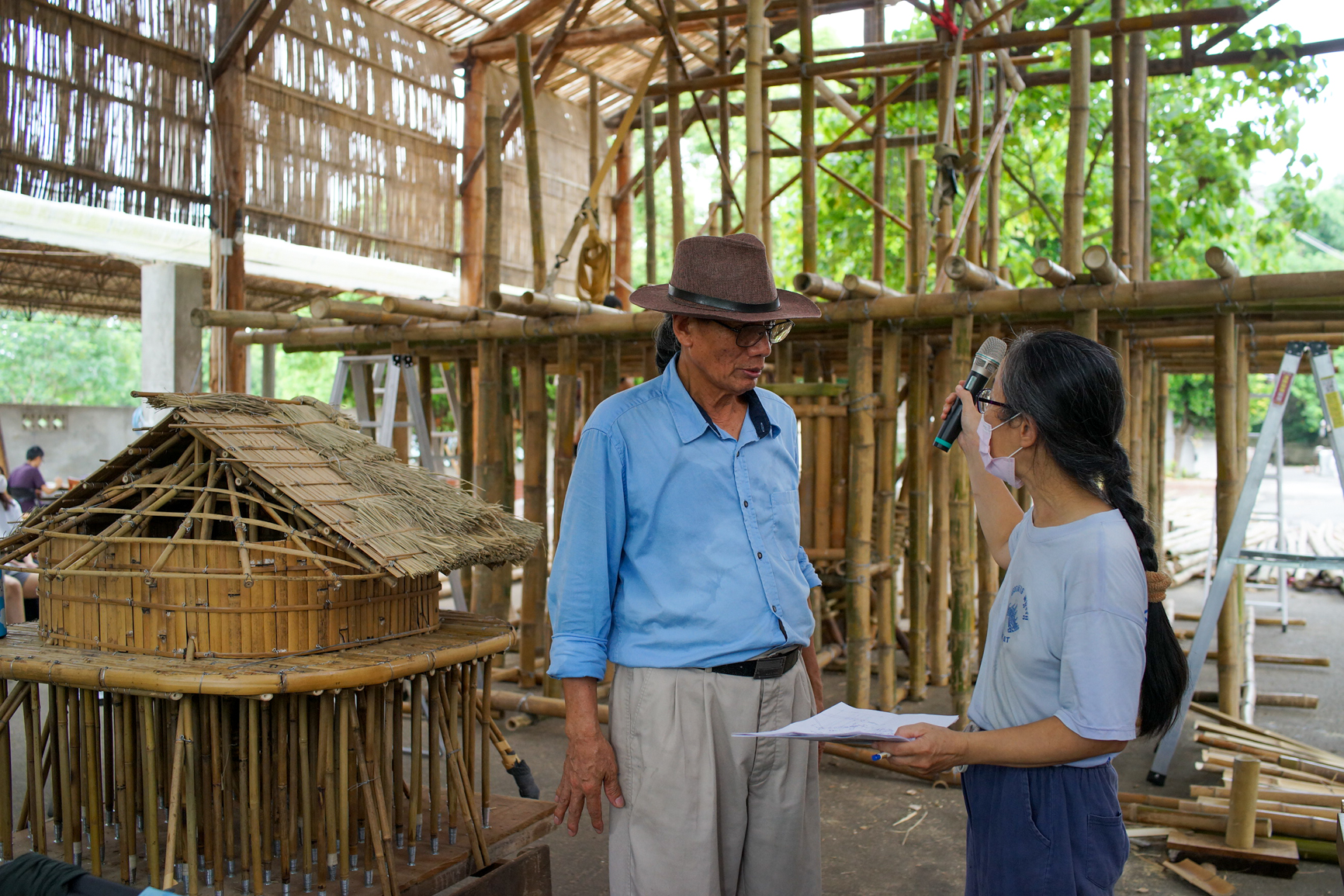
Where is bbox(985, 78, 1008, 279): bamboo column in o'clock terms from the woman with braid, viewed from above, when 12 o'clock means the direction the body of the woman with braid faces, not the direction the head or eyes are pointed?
The bamboo column is roughly at 3 o'clock from the woman with braid.

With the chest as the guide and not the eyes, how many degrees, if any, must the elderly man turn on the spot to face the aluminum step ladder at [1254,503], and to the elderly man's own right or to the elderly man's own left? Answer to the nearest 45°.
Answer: approximately 90° to the elderly man's own left

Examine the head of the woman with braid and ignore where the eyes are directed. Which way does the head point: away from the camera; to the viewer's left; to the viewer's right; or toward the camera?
to the viewer's left

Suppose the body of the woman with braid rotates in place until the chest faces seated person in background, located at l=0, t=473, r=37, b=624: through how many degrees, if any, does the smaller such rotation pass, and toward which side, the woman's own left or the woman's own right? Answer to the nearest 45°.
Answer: approximately 45° to the woman's own right

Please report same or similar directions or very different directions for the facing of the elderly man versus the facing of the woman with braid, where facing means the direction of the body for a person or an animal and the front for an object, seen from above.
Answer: very different directions

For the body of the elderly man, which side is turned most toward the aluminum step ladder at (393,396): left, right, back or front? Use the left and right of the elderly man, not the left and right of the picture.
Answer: back

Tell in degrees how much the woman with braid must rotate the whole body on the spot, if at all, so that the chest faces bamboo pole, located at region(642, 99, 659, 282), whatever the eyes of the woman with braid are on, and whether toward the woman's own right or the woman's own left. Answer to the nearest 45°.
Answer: approximately 45° to the woman's own right

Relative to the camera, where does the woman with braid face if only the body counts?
to the viewer's left

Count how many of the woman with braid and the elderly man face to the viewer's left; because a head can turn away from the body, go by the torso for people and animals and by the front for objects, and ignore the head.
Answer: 1

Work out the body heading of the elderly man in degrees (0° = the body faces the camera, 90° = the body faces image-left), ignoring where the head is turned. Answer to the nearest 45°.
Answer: approximately 315°

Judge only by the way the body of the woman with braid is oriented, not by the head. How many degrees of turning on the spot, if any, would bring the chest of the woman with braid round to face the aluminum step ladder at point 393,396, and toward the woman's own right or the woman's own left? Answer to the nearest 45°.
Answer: approximately 45° to the woman's own right

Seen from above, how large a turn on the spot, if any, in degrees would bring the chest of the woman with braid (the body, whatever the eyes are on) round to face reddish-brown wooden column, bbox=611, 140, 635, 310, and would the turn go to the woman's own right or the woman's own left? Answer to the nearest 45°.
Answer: approximately 45° to the woman's own right

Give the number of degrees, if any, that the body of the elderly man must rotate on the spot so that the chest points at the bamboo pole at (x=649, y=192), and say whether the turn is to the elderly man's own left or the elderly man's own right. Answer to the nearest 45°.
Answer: approximately 135° to the elderly man's own left

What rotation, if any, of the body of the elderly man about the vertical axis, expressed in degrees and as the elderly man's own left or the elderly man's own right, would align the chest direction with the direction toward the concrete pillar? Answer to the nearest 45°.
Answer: approximately 180°

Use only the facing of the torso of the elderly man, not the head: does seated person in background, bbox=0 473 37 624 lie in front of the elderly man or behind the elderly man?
behind

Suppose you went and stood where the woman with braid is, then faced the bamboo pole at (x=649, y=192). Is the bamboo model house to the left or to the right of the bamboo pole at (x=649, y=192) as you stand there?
left
